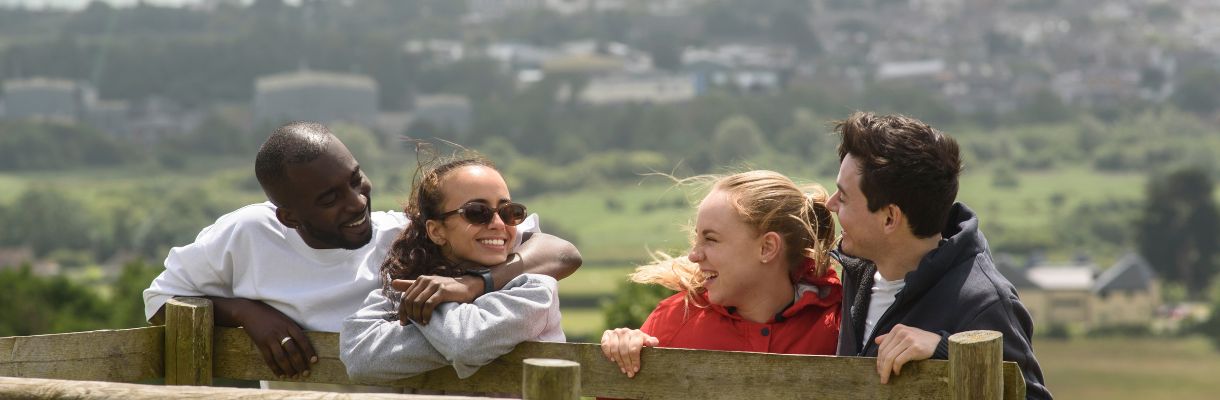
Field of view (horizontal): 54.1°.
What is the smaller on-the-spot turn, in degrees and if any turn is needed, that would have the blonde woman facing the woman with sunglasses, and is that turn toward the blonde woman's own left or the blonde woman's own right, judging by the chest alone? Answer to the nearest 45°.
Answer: approximately 90° to the blonde woman's own right

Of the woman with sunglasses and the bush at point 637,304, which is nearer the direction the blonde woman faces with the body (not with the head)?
the woman with sunglasses

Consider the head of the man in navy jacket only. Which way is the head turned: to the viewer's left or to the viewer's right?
to the viewer's left

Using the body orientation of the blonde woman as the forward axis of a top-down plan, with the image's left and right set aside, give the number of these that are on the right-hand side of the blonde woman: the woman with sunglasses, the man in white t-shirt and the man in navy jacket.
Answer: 2

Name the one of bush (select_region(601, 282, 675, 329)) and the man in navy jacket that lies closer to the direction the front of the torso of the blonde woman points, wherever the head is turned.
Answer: the man in navy jacket

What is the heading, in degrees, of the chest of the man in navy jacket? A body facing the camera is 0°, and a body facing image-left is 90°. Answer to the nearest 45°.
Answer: approximately 45°

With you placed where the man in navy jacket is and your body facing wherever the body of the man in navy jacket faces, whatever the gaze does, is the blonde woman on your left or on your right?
on your right

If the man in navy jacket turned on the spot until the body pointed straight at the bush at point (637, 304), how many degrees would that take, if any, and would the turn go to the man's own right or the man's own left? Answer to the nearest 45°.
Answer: approximately 135° to the man's own right

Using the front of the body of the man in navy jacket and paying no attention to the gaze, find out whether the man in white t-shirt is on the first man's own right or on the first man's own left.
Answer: on the first man's own right

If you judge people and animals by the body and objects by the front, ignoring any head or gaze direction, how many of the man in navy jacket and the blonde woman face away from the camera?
0

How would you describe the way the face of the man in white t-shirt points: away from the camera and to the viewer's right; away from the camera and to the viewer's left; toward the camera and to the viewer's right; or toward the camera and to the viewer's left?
toward the camera and to the viewer's right

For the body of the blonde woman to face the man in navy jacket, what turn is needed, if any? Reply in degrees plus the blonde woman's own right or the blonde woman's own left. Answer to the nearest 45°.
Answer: approximately 45° to the blonde woman's own left

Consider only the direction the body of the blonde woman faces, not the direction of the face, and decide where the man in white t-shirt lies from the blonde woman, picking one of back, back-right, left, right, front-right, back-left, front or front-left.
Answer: right

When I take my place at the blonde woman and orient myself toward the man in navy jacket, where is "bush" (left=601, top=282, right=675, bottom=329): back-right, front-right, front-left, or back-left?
back-left
